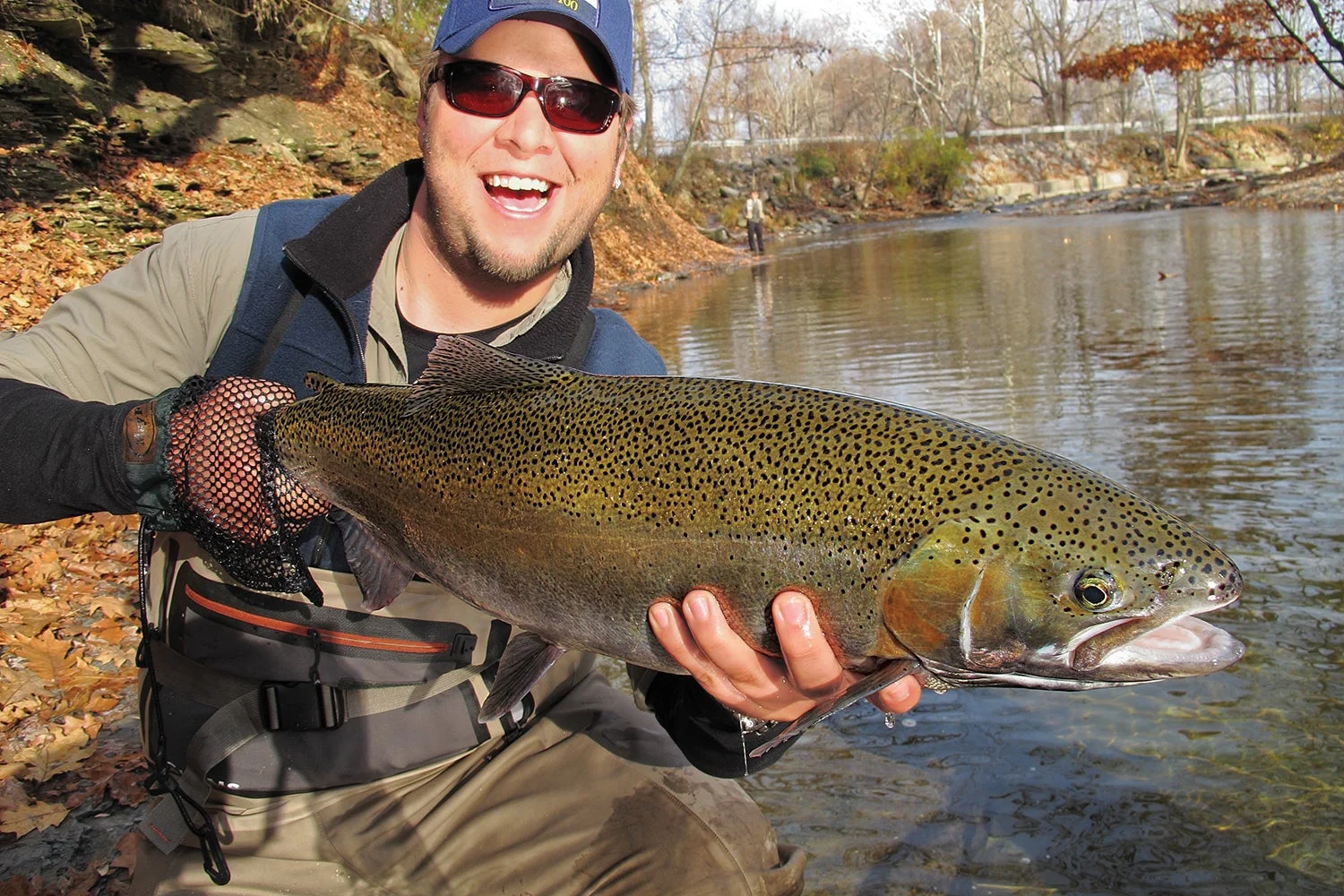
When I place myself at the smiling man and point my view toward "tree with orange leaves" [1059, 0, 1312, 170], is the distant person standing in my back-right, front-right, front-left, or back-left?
front-left

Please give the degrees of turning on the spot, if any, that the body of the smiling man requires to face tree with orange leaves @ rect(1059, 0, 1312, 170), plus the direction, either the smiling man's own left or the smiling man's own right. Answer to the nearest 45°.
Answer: approximately 135° to the smiling man's own left

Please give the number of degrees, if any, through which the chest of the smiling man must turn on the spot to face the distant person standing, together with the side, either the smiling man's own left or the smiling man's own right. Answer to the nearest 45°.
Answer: approximately 180°

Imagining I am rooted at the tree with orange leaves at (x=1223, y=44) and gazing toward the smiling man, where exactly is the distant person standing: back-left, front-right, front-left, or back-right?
front-right

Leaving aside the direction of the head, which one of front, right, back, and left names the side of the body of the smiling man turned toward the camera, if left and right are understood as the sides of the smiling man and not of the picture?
front

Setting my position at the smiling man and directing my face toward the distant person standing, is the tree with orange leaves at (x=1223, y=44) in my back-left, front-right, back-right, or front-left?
front-right
